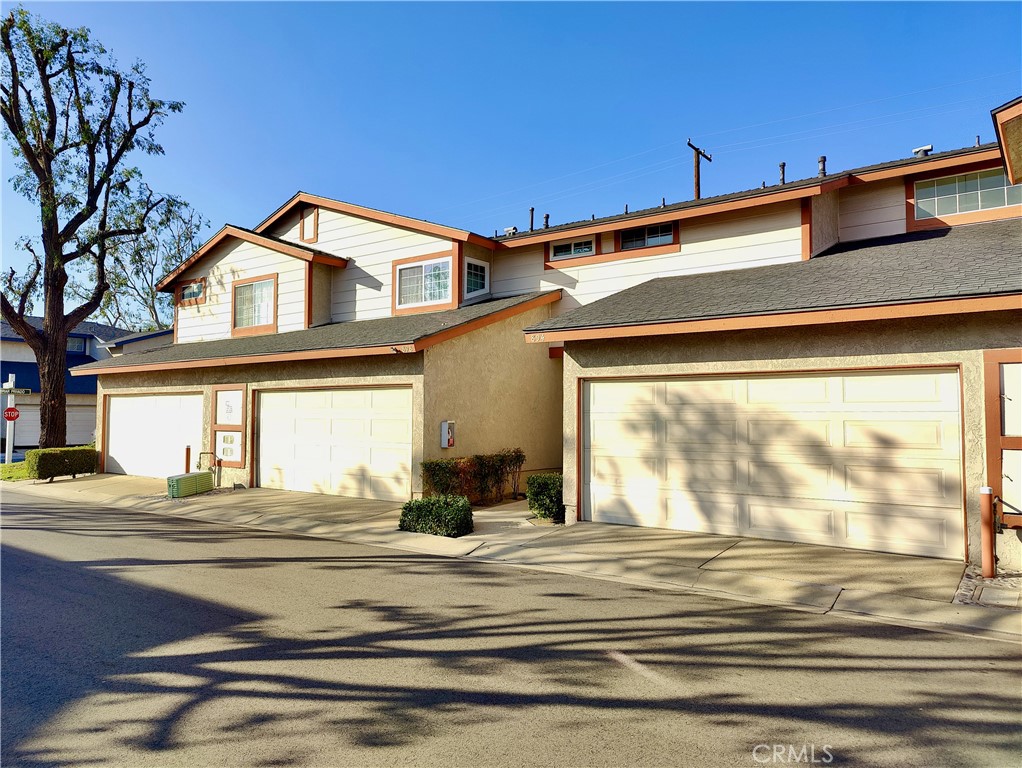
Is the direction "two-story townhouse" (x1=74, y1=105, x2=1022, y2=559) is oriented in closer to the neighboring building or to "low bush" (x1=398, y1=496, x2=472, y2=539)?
the low bush

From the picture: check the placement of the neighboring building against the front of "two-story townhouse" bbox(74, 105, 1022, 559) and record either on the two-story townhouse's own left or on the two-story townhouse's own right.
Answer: on the two-story townhouse's own right

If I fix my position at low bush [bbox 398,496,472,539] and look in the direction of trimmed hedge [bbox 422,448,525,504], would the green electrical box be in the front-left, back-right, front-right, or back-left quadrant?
front-left

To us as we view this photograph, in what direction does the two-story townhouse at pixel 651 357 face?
facing the viewer and to the left of the viewer

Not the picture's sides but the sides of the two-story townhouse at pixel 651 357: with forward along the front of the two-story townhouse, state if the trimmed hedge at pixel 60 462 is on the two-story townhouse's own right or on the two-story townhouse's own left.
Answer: on the two-story townhouse's own right

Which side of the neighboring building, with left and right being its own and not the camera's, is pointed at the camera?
front

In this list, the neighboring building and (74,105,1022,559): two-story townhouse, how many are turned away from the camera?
0

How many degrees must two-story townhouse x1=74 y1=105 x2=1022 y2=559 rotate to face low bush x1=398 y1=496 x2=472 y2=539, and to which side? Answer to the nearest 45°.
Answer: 0° — it already faces it

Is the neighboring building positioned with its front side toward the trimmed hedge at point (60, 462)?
yes
